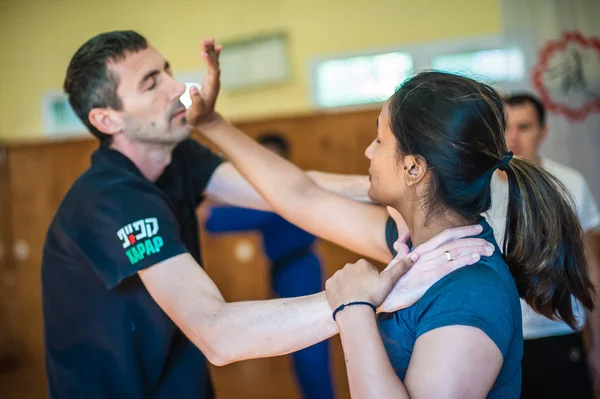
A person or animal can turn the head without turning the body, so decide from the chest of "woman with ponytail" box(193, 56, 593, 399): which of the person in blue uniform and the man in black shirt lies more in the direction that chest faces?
the man in black shirt

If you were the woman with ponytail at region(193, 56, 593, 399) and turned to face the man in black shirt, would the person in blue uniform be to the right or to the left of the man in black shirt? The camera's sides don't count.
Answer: right

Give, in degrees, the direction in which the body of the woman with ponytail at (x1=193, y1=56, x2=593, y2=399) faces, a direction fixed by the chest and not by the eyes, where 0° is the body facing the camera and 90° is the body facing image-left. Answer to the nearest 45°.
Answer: approximately 90°

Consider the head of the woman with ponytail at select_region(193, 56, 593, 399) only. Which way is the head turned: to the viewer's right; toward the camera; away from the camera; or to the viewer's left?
to the viewer's left

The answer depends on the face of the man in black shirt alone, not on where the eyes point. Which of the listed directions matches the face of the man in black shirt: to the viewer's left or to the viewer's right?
to the viewer's right

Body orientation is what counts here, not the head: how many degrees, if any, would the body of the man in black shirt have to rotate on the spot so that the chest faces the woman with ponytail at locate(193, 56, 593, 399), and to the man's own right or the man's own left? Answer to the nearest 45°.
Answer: approximately 45° to the man's own right

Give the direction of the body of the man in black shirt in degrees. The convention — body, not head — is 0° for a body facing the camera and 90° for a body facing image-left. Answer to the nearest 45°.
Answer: approximately 270°

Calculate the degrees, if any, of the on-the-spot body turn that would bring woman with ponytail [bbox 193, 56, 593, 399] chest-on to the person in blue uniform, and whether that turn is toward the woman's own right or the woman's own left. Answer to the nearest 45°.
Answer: approximately 90° to the woman's own right
